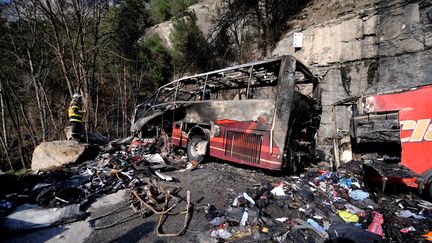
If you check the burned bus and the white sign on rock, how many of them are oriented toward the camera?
1

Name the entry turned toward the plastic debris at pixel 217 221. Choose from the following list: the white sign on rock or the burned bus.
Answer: the white sign on rock

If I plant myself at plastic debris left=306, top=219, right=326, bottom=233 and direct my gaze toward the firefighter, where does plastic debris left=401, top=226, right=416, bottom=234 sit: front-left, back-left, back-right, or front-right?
back-right

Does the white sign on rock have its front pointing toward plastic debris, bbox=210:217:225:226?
yes

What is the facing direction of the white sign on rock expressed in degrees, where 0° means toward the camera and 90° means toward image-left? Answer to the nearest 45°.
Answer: approximately 0°

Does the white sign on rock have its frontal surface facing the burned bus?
yes

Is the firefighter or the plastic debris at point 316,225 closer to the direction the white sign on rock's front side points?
the plastic debris

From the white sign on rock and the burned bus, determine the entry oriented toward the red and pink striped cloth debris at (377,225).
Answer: the white sign on rock

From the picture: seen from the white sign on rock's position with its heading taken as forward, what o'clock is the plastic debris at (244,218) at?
The plastic debris is roughly at 12 o'clock from the white sign on rock.

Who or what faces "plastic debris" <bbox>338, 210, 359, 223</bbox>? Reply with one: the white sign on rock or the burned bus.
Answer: the white sign on rock

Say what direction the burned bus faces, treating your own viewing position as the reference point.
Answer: facing away from the viewer and to the left of the viewer

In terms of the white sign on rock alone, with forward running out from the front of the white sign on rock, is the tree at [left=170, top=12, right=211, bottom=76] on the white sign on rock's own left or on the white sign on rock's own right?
on the white sign on rock's own right
